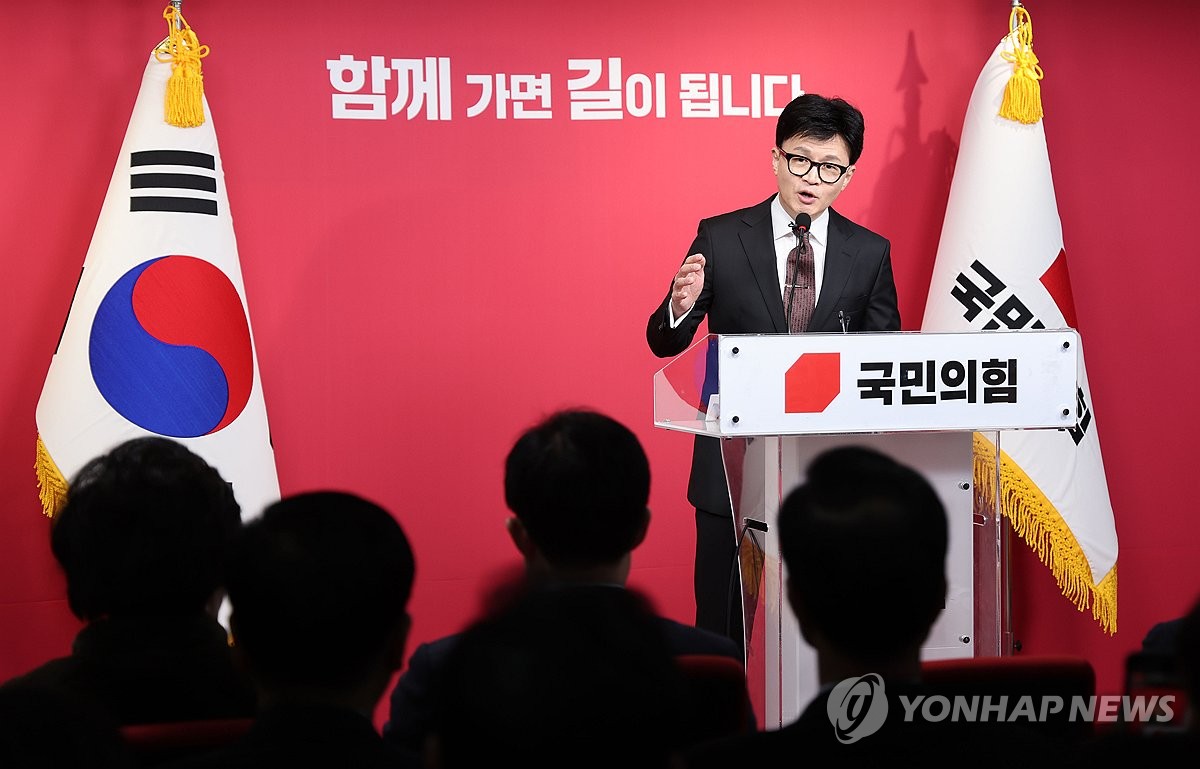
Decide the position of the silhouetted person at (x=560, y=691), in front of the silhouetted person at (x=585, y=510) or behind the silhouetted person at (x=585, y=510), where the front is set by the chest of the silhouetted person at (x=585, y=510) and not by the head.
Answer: behind

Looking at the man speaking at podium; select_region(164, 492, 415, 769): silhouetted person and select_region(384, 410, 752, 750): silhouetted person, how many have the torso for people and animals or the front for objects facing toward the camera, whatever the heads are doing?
1

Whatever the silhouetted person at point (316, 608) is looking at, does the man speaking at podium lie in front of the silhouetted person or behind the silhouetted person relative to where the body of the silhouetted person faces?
in front

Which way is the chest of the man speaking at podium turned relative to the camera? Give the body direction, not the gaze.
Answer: toward the camera

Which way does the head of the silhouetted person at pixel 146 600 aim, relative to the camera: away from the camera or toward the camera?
away from the camera

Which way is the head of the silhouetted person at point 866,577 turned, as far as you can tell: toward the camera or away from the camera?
away from the camera

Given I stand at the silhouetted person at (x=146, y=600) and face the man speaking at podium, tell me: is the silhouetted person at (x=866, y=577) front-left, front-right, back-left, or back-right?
front-right

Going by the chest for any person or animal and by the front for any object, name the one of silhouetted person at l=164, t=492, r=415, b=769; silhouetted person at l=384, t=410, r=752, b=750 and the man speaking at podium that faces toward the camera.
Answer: the man speaking at podium

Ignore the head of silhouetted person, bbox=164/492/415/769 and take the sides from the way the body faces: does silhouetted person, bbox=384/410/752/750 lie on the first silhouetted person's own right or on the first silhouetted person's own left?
on the first silhouetted person's own right

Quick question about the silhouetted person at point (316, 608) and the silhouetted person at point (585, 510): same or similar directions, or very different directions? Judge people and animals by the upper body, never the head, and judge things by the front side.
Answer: same or similar directions

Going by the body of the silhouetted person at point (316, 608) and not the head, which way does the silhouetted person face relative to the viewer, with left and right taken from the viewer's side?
facing away from the viewer

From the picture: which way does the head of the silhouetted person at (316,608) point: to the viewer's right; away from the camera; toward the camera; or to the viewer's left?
away from the camera

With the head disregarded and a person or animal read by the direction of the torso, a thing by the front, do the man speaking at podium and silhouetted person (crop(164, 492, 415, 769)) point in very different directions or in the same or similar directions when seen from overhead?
very different directions

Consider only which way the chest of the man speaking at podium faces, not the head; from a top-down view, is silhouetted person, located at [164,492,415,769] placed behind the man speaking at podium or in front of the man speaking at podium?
in front

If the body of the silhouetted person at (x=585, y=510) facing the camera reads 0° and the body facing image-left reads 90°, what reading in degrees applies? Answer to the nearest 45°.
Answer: approximately 180°

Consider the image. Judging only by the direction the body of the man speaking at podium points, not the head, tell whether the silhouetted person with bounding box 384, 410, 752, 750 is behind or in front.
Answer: in front

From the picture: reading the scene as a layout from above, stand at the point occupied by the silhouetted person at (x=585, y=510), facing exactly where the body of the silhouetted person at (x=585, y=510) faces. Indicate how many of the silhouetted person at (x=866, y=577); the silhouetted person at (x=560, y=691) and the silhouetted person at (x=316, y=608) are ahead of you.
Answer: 0

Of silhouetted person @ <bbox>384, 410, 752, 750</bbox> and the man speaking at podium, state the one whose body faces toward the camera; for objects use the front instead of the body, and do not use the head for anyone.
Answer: the man speaking at podium

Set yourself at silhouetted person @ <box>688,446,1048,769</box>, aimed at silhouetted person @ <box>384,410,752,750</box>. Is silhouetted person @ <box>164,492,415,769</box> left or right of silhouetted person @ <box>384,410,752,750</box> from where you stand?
left
